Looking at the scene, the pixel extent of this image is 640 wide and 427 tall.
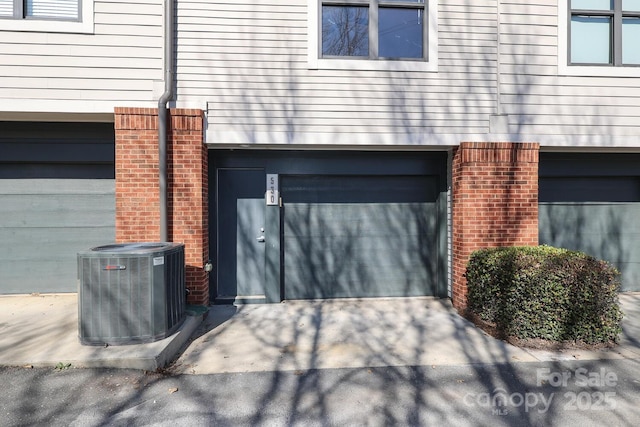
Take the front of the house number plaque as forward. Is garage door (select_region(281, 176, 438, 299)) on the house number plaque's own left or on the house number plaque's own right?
on the house number plaque's own left

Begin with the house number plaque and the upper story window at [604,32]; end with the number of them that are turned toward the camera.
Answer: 2

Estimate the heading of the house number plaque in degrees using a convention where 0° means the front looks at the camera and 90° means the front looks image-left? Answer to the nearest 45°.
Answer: approximately 0°

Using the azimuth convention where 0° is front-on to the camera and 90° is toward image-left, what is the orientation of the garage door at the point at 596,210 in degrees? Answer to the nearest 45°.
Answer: approximately 0°

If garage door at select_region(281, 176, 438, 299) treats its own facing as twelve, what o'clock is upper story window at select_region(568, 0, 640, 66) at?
The upper story window is roughly at 9 o'clock from the garage door.

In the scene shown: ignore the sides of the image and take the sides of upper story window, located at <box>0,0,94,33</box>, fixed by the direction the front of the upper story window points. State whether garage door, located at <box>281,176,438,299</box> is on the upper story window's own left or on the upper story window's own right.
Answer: on the upper story window's own left

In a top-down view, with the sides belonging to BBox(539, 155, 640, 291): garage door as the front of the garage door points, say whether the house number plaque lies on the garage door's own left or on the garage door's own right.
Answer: on the garage door's own right
